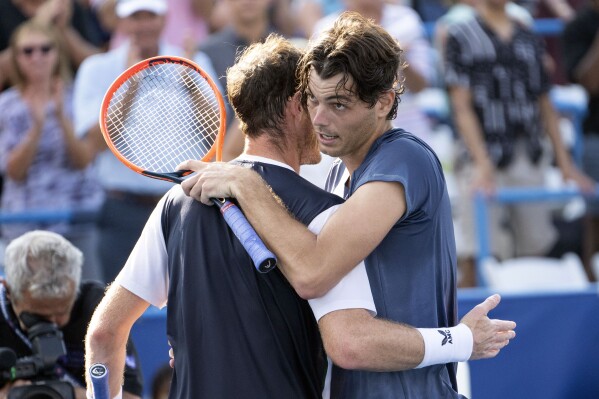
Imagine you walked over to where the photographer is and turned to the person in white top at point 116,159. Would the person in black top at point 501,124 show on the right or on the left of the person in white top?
right

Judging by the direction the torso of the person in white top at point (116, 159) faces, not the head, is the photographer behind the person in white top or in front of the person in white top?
in front

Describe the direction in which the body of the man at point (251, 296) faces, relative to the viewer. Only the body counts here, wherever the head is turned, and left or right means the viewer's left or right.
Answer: facing away from the viewer and to the right of the viewer

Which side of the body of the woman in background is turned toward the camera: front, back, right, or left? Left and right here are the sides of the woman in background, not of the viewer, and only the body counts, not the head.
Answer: front

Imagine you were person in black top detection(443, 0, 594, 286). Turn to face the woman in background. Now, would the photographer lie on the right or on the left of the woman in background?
left

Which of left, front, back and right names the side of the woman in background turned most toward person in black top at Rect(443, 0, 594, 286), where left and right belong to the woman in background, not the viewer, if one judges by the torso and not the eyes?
left

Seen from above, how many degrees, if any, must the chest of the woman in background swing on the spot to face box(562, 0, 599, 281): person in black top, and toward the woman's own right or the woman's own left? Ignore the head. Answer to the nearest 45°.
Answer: approximately 90° to the woman's own left

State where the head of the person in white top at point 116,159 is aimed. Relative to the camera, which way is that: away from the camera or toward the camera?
toward the camera

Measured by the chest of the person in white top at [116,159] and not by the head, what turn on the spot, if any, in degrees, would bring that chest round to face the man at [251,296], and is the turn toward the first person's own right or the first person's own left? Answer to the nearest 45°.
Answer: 0° — they already face them

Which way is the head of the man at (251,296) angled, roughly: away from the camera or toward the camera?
away from the camera

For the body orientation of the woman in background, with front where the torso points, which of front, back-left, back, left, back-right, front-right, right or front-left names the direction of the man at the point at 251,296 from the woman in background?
front

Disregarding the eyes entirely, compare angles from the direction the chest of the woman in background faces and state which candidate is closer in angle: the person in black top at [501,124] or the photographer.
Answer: the photographer

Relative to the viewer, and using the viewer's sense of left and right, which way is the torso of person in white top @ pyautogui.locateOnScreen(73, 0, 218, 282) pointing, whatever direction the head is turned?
facing the viewer

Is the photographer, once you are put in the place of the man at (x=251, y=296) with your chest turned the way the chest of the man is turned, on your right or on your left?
on your left

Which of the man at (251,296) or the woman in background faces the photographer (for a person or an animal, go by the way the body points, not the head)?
the woman in background
